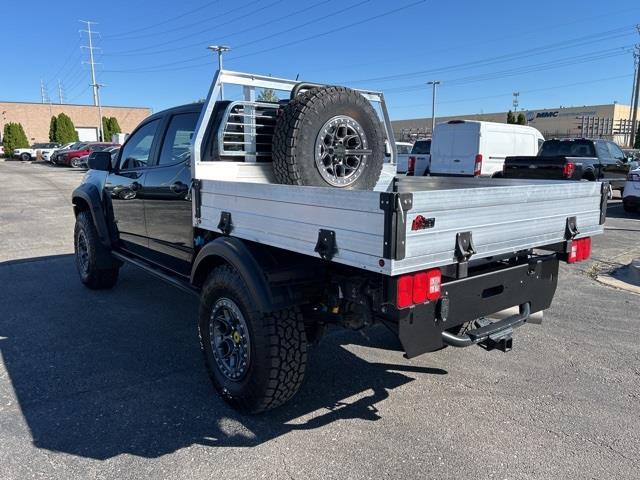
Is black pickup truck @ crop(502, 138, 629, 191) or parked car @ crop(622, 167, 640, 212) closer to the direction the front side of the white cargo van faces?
the black pickup truck

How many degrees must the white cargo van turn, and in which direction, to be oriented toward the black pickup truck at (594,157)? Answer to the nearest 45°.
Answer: approximately 45° to its right

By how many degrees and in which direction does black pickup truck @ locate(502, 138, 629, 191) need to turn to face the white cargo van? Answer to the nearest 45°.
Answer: approximately 135° to its left

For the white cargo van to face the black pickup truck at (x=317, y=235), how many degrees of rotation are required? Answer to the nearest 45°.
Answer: approximately 135° to its right

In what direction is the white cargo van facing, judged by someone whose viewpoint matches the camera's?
facing away from the viewer and to the right of the viewer

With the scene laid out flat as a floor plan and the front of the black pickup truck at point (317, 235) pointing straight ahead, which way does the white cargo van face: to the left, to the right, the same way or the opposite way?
to the right

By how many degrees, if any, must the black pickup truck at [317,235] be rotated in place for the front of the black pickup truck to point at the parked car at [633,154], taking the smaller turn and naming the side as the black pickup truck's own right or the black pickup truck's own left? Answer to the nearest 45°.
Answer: approximately 90° to the black pickup truck's own right

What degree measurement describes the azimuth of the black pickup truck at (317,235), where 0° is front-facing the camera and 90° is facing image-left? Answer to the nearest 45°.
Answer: approximately 135°

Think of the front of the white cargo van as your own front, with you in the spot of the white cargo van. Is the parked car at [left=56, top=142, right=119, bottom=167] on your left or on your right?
on your left

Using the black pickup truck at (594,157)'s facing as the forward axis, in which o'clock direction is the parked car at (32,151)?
The parked car is roughly at 8 o'clock from the black pickup truck.

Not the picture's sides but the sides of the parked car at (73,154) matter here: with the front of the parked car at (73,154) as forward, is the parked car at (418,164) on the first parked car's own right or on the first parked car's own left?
on the first parked car's own left

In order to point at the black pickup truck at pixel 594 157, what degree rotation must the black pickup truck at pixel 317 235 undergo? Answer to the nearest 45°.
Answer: approximately 90° to its right

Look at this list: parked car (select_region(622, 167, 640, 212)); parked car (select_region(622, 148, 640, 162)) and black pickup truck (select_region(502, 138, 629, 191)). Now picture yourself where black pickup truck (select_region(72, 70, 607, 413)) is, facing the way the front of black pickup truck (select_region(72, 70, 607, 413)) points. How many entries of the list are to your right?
3

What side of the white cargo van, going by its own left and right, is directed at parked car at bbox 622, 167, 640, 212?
right
